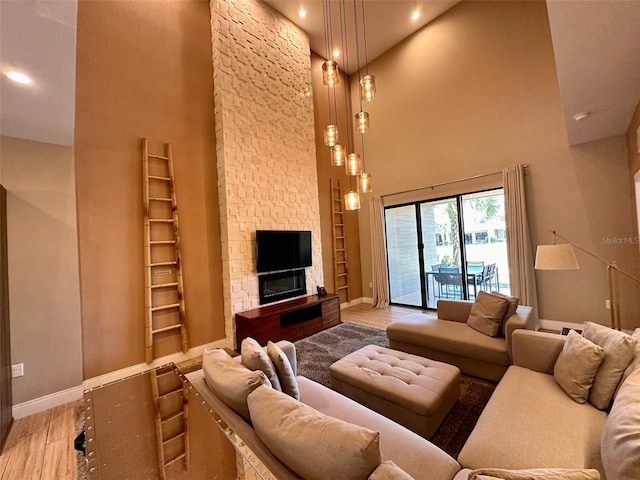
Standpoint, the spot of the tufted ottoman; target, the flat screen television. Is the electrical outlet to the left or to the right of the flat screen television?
left

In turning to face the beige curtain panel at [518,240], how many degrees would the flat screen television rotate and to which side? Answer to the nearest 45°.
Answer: approximately 45° to its left

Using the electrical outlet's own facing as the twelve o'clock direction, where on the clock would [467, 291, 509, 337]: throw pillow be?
The throw pillow is roughly at 10 o'clock from the electrical outlet.
